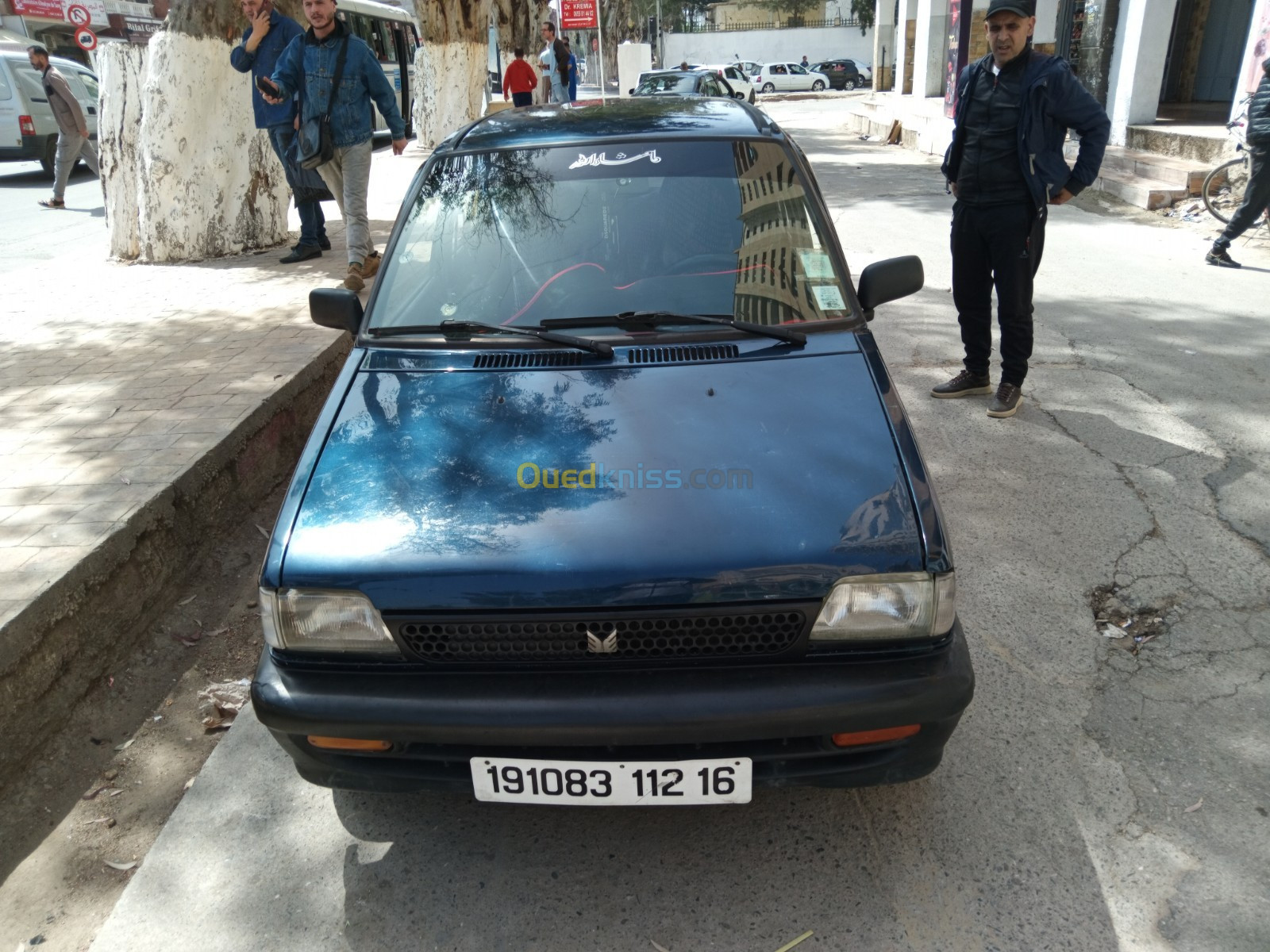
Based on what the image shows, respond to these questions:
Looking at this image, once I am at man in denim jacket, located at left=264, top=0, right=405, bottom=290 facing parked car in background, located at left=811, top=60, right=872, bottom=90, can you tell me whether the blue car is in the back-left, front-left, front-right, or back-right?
back-right

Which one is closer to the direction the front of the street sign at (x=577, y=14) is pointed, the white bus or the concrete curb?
the concrete curb

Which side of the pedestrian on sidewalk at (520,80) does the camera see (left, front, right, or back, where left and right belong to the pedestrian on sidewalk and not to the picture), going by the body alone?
back

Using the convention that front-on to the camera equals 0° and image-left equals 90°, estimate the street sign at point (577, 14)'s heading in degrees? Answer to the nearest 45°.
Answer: approximately 0°

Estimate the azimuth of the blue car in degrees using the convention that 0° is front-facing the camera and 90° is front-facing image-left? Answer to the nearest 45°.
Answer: approximately 0°

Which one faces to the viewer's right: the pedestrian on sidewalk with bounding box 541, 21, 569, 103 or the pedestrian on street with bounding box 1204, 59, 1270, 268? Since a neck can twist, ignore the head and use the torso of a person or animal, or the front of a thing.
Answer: the pedestrian on street with bounding box 1204, 59, 1270, 268

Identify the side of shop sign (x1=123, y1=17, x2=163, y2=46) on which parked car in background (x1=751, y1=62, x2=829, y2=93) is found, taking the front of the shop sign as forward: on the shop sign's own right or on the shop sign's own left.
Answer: on the shop sign's own left

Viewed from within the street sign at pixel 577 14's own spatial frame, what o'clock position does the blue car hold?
The blue car is roughly at 12 o'clock from the street sign.

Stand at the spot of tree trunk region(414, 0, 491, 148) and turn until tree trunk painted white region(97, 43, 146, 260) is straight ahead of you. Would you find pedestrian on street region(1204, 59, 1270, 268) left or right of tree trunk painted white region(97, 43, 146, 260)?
left

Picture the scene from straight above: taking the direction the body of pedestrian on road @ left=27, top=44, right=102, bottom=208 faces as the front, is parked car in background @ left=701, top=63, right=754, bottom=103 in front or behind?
behind

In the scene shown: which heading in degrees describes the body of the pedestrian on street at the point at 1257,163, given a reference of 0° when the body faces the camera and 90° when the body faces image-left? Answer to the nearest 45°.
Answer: approximately 270°
